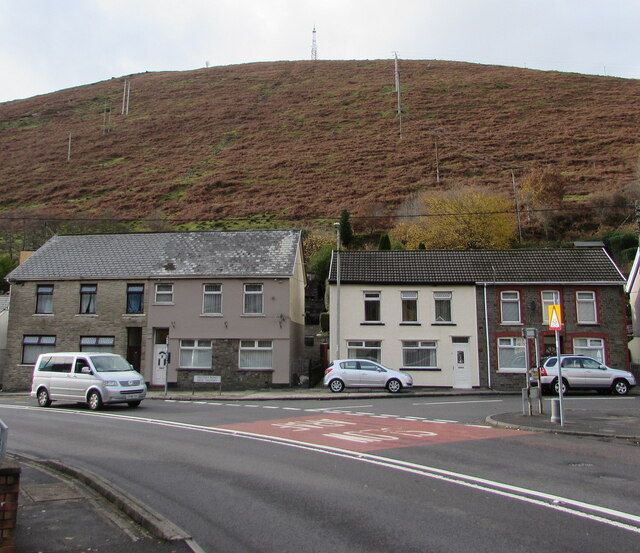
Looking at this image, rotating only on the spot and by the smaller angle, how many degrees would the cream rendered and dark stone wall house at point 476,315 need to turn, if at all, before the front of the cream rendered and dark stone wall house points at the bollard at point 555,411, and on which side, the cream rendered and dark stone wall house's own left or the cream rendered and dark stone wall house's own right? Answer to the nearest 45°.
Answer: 0° — it already faces it

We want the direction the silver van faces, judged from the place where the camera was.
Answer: facing the viewer and to the right of the viewer

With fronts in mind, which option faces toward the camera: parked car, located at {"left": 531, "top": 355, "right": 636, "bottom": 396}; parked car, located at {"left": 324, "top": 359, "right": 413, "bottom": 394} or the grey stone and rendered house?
the grey stone and rendered house

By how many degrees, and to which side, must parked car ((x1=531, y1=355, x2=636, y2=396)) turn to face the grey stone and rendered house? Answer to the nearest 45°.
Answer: approximately 180°

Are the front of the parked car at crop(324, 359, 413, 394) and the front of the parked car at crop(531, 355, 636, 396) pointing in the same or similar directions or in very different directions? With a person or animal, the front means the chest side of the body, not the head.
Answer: same or similar directions

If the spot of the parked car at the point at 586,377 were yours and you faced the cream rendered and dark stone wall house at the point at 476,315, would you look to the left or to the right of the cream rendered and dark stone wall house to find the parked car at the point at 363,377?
left

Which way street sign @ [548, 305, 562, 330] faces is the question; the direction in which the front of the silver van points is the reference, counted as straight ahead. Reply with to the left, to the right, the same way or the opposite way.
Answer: to the right

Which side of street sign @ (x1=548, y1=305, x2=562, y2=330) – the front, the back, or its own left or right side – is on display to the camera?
front

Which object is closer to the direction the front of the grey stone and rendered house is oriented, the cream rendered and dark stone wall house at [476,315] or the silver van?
the silver van

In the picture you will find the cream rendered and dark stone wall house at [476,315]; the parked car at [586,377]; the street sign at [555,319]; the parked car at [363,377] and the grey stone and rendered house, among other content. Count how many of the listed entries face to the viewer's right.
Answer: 2

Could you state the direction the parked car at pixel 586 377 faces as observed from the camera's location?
facing to the right of the viewer

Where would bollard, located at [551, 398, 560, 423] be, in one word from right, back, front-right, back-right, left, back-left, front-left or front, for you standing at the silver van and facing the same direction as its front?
front

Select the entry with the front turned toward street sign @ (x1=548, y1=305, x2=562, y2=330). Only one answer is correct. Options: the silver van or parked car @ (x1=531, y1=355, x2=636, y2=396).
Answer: the silver van

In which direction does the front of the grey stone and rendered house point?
toward the camera

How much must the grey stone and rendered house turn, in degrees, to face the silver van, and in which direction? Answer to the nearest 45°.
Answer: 0° — it already faces it
